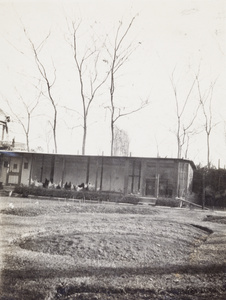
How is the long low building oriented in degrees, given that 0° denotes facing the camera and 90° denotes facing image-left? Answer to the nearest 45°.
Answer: approximately 0°

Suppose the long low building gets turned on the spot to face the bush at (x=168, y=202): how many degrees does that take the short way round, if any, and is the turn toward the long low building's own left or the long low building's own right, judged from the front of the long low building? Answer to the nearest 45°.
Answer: approximately 45° to the long low building's own left

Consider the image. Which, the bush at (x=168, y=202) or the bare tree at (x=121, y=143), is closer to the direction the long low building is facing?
the bush

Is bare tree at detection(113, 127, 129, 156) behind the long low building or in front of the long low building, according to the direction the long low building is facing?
behind
